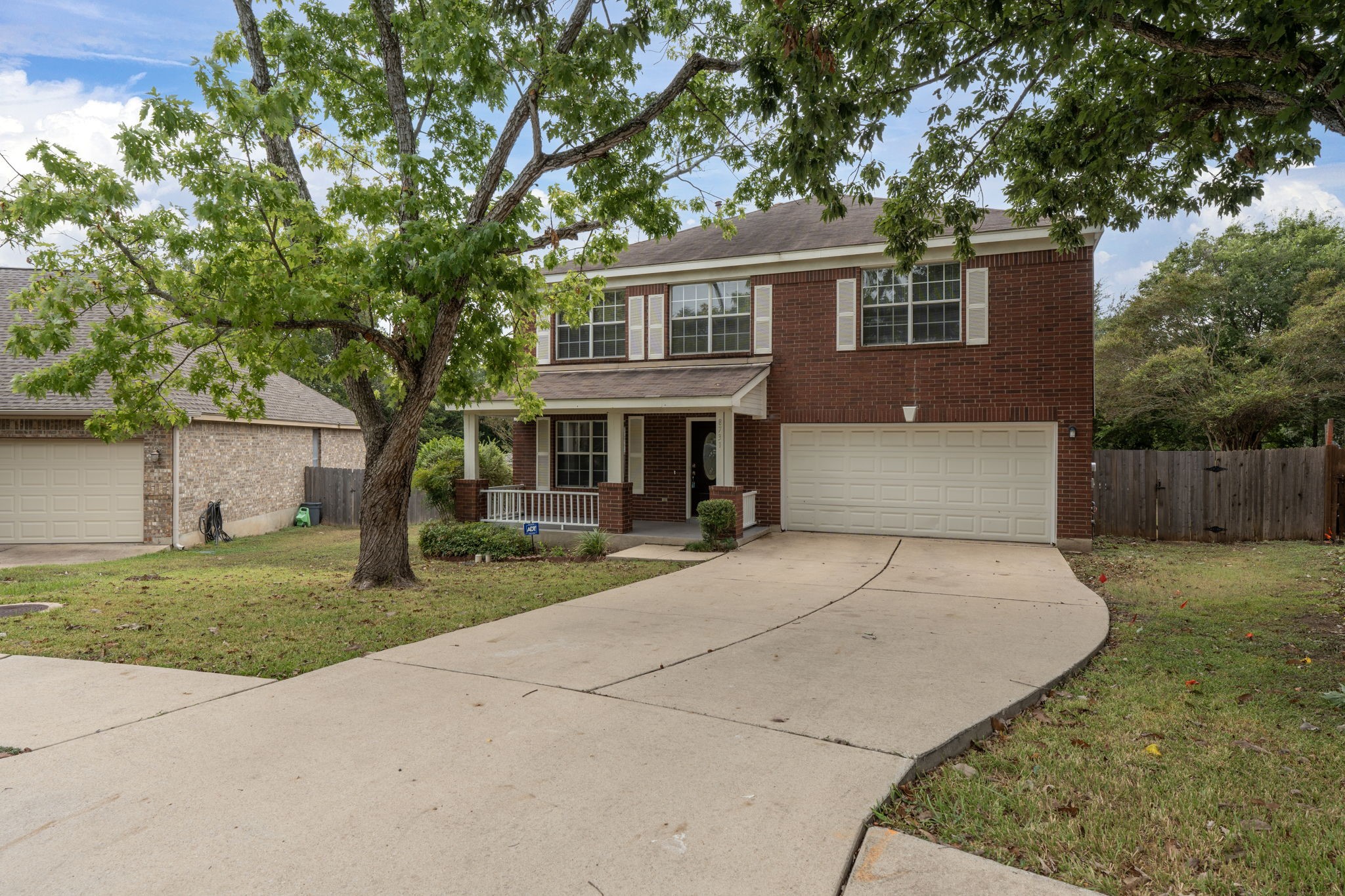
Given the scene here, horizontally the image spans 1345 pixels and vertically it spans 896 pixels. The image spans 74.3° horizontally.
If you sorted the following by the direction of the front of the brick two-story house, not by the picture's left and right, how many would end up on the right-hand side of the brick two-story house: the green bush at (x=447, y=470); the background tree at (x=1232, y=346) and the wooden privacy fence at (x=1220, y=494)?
1

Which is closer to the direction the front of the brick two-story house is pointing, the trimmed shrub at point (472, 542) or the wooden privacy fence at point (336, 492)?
the trimmed shrub

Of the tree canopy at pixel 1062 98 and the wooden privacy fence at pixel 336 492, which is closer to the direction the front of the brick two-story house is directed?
the tree canopy

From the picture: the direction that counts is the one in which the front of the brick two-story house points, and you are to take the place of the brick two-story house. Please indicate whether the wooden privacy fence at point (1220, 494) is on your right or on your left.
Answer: on your left

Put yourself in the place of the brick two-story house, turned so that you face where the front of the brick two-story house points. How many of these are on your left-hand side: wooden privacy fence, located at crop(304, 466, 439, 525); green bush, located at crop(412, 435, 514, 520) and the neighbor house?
0

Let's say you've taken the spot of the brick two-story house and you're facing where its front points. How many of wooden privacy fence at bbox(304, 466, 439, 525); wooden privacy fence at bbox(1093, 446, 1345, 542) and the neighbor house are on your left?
1

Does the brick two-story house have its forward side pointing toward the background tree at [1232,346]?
no

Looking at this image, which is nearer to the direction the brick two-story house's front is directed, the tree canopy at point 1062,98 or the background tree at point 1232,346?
the tree canopy

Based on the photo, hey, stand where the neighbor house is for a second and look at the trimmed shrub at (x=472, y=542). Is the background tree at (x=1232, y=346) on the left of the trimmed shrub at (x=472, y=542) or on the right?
left

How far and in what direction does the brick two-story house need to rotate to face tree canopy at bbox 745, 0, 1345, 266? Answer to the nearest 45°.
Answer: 0° — it already faces it

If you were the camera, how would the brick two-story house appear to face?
facing the viewer

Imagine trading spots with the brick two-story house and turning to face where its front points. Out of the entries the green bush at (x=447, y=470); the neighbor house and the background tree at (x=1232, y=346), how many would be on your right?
2

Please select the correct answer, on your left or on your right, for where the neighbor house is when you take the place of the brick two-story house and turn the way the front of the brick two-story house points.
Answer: on your right

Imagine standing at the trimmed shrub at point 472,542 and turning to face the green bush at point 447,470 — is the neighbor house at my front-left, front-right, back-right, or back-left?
front-left

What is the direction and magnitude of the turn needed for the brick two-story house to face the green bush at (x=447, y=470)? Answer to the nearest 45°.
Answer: approximately 90° to its right

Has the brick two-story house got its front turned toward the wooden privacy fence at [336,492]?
no

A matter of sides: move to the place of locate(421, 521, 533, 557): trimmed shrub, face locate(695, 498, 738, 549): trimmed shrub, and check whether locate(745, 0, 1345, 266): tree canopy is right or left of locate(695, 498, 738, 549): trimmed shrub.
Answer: right
